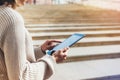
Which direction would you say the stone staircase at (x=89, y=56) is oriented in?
toward the camera

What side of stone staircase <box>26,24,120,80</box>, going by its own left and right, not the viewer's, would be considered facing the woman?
front
